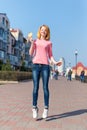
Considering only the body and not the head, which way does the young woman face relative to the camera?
toward the camera
